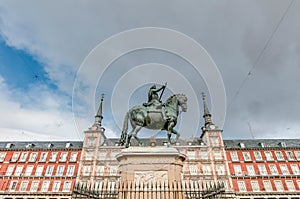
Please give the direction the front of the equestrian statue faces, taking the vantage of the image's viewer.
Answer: facing to the right of the viewer
